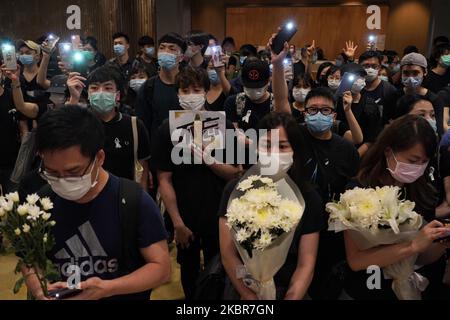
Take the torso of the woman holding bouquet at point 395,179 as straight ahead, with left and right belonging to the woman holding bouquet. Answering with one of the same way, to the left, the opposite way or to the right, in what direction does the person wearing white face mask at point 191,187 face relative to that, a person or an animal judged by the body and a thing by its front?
the same way

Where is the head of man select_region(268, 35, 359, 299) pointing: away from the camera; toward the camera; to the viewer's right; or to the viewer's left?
toward the camera

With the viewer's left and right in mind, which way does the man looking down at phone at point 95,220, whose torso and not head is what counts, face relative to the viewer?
facing the viewer and to the left of the viewer

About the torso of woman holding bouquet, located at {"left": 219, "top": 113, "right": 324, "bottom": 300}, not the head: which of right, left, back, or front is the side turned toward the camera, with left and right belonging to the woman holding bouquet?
front

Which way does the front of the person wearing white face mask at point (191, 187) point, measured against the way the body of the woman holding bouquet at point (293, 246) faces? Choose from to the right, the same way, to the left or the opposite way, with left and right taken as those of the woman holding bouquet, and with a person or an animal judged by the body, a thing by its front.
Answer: the same way

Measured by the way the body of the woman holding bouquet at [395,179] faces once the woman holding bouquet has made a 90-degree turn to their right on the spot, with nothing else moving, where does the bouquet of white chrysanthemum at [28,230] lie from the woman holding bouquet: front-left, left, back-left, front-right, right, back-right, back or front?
front

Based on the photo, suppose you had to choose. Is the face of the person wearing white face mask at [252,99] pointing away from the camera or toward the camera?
toward the camera

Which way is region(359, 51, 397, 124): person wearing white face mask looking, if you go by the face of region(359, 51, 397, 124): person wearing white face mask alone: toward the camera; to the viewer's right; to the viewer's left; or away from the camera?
toward the camera

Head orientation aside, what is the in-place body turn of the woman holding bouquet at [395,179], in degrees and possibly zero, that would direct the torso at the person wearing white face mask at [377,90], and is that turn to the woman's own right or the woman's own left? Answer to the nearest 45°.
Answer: approximately 135° to the woman's own left

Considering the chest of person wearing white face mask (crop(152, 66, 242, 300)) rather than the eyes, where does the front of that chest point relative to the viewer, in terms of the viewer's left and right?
facing the viewer

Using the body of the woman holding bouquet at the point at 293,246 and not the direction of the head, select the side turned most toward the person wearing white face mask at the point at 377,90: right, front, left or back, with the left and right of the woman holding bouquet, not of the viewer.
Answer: back

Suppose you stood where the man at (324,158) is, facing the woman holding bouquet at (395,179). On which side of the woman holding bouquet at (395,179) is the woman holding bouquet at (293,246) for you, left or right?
right

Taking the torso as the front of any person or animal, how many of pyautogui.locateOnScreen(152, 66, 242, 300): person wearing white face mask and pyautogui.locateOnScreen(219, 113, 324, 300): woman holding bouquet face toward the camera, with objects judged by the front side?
2

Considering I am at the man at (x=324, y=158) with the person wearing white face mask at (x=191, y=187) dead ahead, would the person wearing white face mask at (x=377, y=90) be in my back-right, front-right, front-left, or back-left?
back-right
